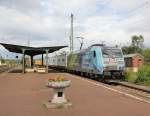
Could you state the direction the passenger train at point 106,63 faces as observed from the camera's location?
facing the viewer and to the right of the viewer
